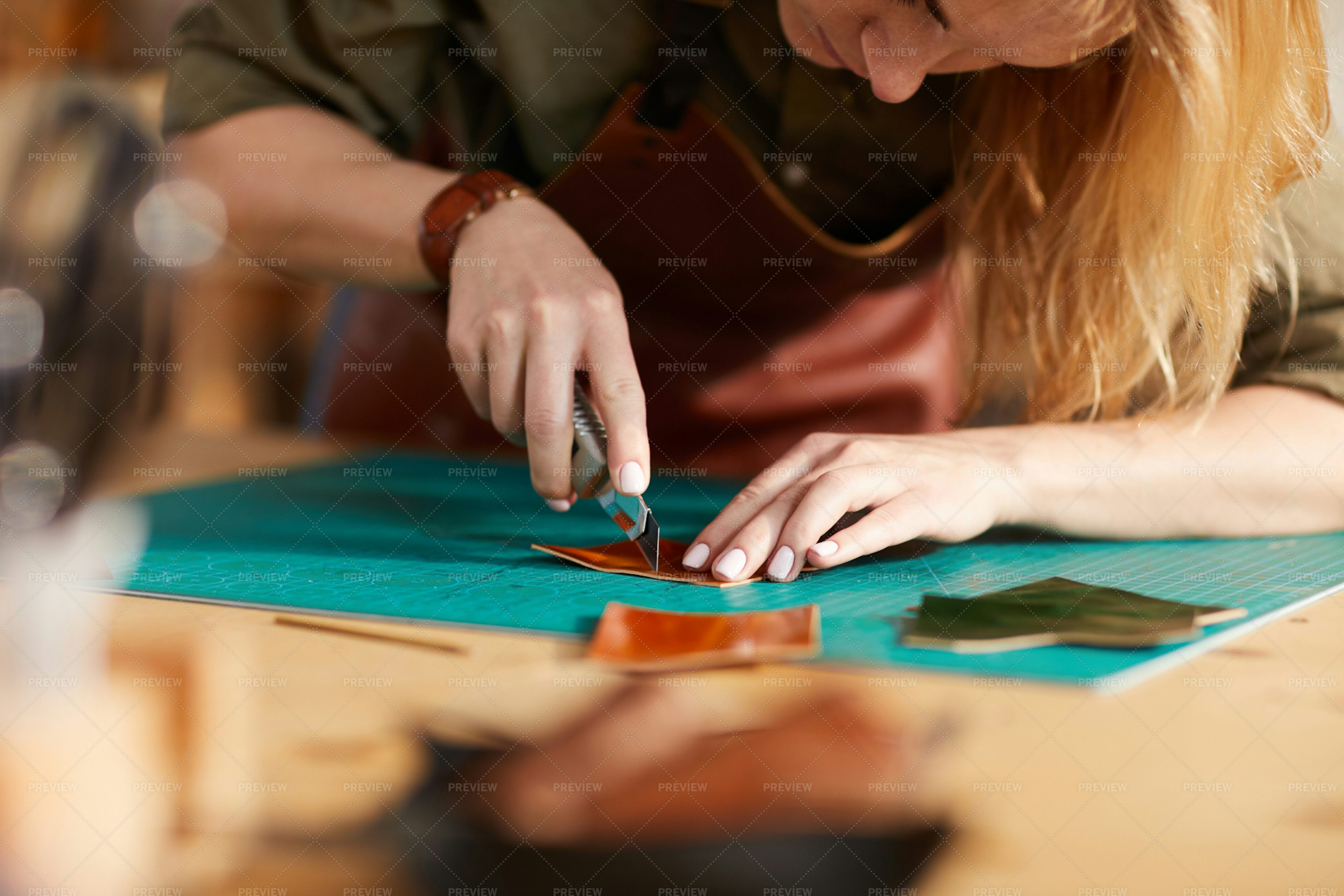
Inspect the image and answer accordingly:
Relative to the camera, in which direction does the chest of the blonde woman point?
toward the camera

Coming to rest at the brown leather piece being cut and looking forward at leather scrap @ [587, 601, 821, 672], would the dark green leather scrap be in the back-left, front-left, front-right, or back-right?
front-left

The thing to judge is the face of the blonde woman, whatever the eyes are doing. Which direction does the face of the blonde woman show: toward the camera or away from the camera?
toward the camera
